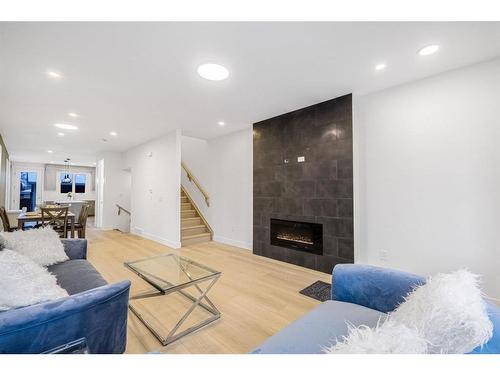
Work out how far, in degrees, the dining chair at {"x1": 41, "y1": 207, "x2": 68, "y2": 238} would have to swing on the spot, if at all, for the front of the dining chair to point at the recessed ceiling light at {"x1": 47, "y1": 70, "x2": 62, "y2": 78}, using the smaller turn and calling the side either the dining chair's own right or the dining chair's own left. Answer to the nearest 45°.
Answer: approximately 180°

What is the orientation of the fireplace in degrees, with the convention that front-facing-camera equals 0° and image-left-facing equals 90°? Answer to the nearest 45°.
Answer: approximately 45°

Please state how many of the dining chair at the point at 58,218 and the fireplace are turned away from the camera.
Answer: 1

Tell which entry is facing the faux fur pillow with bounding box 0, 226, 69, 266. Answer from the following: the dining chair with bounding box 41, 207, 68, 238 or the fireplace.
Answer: the fireplace

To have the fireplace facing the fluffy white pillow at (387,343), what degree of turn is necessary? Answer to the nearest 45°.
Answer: approximately 45° to its left

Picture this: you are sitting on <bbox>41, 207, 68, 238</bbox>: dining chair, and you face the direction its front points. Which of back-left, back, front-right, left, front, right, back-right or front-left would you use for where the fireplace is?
back-right

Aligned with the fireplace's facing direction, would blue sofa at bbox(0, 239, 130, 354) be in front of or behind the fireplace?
in front

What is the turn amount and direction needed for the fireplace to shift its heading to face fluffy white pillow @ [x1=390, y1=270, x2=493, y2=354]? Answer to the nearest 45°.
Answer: approximately 45° to its left

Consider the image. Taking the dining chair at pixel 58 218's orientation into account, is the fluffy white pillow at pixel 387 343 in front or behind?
behind

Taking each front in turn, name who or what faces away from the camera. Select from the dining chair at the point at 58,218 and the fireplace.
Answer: the dining chair

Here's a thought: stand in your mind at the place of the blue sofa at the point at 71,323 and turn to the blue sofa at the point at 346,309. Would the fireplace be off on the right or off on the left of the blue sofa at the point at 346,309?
left

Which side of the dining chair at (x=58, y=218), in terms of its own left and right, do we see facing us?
back

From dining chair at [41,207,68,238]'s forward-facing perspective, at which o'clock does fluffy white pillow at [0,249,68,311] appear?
The fluffy white pillow is roughly at 6 o'clock from the dining chair.

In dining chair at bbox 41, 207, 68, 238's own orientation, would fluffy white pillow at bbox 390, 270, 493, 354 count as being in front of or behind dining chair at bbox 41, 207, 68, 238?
behind

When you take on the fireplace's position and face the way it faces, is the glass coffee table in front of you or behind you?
in front
